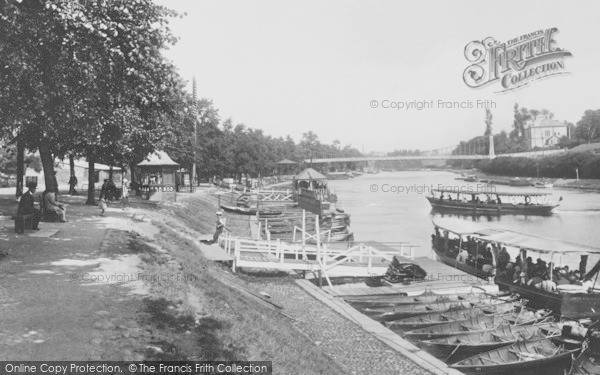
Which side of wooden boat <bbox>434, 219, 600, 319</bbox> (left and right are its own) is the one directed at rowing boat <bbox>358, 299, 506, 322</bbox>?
left

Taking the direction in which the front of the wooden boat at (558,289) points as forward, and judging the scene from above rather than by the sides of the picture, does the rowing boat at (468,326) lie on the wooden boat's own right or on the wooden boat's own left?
on the wooden boat's own left

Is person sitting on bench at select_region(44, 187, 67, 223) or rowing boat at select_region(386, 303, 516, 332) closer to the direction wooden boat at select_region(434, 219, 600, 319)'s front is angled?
the person sitting on bench

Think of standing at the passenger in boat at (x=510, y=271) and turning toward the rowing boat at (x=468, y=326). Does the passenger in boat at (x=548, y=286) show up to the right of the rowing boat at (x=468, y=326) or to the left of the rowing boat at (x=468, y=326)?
left

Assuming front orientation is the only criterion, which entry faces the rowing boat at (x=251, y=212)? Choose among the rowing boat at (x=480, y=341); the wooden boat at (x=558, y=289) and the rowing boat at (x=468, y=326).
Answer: the wooden boat
